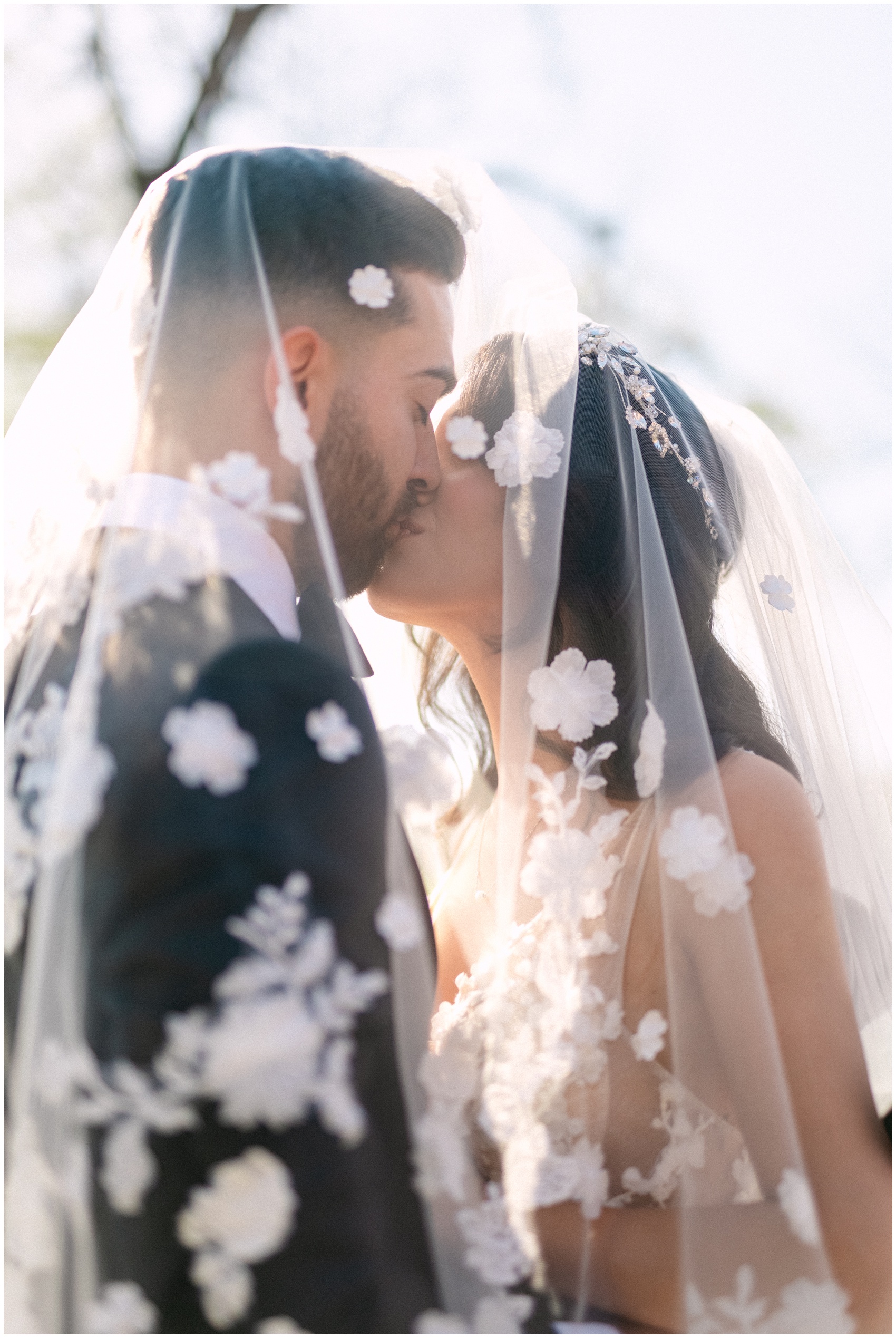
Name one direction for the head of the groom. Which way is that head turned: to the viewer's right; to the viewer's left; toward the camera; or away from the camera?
to the viewer's right

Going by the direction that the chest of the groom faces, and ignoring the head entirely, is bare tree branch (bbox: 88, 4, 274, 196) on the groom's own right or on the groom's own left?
on the groom's own left

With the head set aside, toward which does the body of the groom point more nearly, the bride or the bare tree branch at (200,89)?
the bride

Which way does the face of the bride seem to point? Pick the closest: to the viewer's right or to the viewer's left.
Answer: to the viewer's left

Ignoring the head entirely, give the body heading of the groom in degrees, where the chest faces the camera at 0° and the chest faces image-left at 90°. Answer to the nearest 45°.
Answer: approximately 270°
